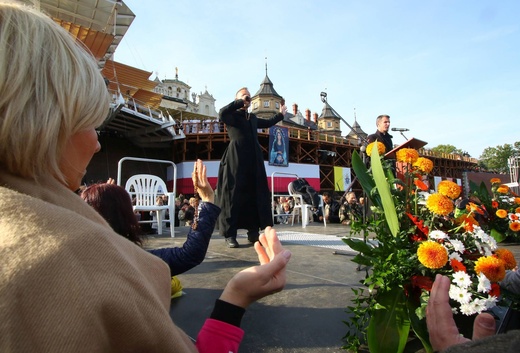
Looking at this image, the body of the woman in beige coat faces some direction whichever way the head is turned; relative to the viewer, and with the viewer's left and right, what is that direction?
facing away from the viewer and to the right of the viewer

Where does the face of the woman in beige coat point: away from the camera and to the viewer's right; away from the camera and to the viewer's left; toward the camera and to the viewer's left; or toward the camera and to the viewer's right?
away from the camera and to the viewer's right

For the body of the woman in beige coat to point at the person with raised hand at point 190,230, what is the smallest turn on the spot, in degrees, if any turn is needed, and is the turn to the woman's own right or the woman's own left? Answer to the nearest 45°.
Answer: approximately 45° to the woman's own left

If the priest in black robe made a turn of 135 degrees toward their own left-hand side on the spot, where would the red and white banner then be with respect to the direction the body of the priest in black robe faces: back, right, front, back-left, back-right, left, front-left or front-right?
front

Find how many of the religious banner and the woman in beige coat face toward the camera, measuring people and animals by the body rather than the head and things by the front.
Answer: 1

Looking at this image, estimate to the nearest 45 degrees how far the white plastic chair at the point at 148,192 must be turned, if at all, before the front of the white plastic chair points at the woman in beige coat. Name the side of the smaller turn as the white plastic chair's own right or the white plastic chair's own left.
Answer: approximately 45° to the white plastic chair's own right

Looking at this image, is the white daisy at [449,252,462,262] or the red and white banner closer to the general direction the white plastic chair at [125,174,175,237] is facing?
the white daisy
